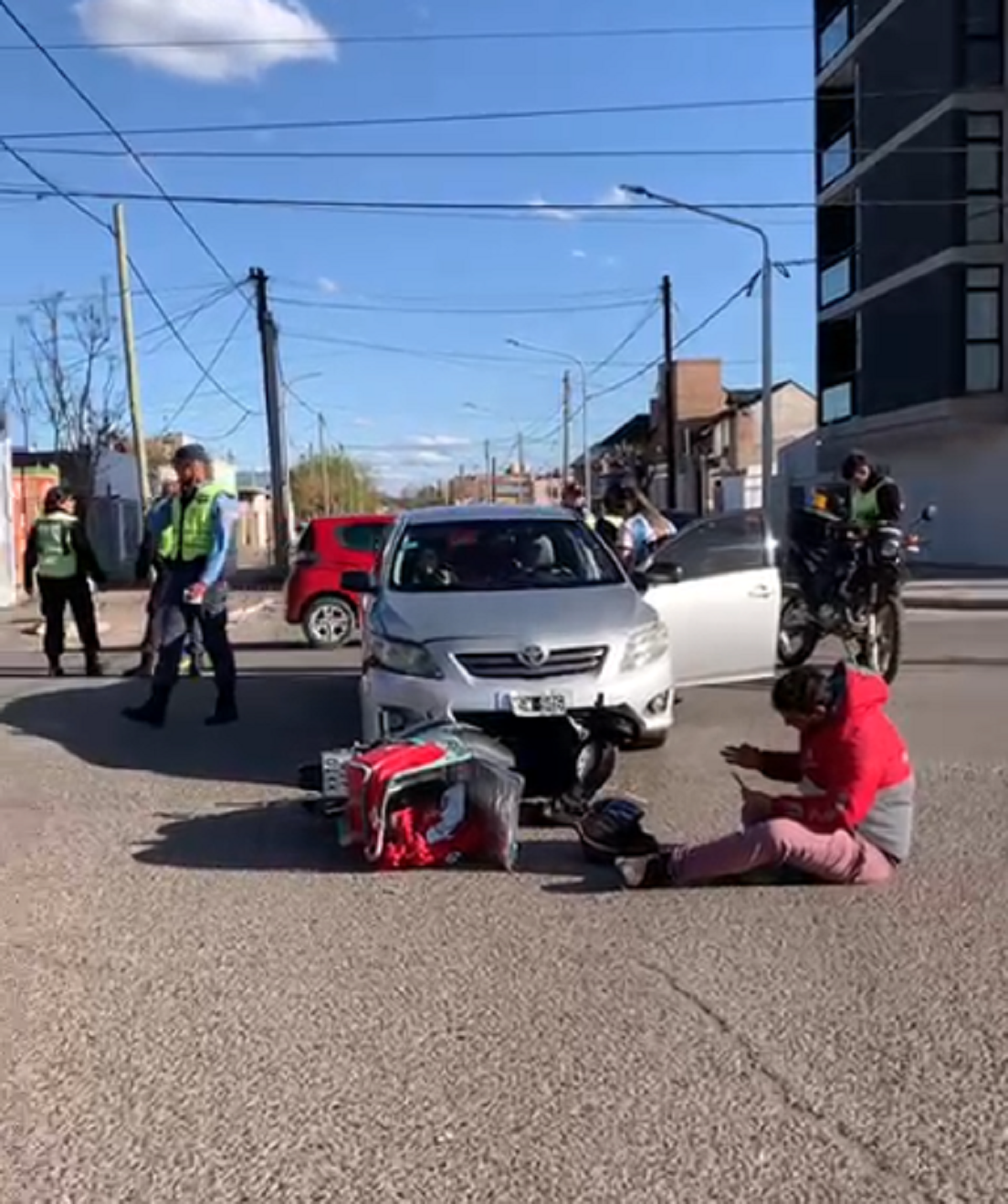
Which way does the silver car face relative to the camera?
toward the camera

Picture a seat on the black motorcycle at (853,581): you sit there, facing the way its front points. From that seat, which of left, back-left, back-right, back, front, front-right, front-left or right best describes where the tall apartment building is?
back-left

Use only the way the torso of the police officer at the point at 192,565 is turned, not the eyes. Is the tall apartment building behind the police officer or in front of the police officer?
behind

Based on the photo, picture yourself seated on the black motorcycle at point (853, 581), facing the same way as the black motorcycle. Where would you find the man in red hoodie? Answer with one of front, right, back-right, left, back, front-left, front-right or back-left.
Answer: front-right

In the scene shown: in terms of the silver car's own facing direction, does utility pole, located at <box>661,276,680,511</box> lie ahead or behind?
behind

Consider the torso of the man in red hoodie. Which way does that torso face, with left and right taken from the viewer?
facing to the left of the viewer

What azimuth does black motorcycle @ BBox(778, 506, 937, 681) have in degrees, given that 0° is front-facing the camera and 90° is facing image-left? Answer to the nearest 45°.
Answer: approximately 315°

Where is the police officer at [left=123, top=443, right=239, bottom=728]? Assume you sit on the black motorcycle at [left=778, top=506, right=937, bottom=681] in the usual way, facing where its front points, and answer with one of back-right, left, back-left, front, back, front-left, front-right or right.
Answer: right

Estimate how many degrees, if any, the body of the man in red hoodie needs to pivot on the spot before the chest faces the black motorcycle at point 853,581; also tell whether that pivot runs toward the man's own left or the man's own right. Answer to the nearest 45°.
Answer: approximately 90° to the man's own right
